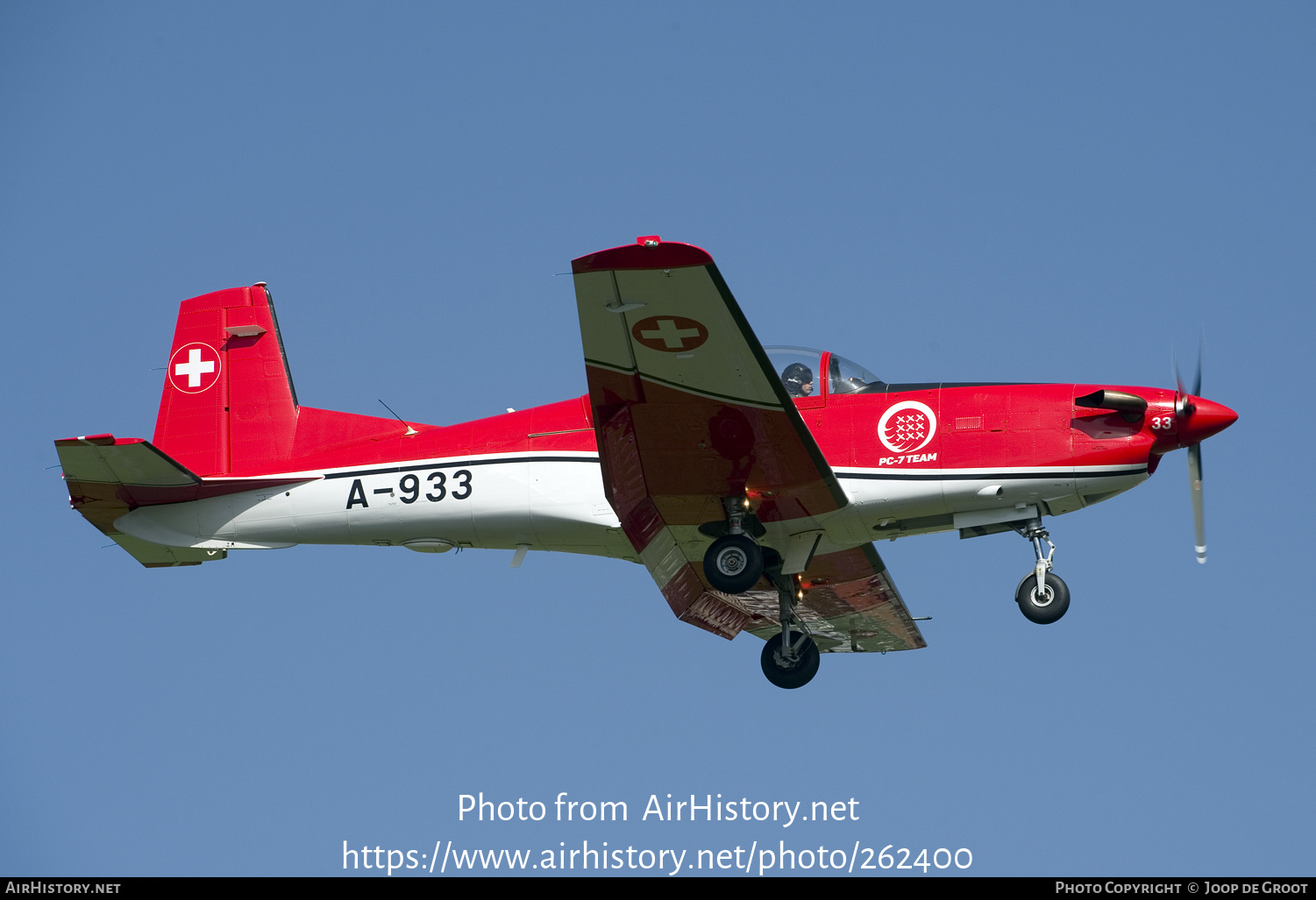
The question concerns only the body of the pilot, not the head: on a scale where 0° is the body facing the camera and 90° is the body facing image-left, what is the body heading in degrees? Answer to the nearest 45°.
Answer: approximately 270°

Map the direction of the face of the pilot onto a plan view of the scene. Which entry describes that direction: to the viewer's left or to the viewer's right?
to the viewer's right

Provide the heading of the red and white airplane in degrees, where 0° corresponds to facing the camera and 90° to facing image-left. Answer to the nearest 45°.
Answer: approximately 270°
